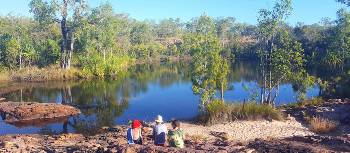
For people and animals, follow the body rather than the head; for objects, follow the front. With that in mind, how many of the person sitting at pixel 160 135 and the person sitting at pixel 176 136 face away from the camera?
2

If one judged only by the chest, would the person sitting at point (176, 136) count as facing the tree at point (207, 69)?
yes

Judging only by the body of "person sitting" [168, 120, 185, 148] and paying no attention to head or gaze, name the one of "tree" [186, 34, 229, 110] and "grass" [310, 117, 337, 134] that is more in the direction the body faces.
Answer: the tree

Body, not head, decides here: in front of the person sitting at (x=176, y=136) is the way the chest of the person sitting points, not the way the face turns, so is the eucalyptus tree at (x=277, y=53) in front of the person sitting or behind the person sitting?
in front

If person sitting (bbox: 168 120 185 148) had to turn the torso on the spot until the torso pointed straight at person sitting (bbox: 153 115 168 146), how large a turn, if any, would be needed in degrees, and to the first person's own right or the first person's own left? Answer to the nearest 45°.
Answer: approximately 45° to the first person's own left

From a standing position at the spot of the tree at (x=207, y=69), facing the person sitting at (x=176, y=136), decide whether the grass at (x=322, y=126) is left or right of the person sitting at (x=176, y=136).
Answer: left

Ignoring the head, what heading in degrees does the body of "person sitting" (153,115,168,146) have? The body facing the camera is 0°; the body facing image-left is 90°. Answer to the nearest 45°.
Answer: approximately 180°

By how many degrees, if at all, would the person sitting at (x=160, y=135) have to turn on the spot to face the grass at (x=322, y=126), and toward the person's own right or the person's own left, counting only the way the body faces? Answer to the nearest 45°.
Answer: approximately 45° to the person's own right

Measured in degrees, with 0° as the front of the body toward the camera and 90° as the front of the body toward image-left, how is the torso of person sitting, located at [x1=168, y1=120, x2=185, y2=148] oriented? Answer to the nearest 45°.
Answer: approximately 180°

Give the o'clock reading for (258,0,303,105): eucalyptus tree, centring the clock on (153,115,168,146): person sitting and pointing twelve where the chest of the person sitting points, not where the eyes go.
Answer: The eucalyptus tree is roughly at 1 o'clock from the person sitting.

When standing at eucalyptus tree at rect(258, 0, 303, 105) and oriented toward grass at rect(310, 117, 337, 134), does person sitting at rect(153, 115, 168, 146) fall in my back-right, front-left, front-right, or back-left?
front-right

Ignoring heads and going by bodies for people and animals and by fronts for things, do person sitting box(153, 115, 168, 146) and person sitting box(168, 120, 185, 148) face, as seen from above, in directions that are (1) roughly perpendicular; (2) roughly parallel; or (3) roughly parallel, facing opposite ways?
roughly parallel
